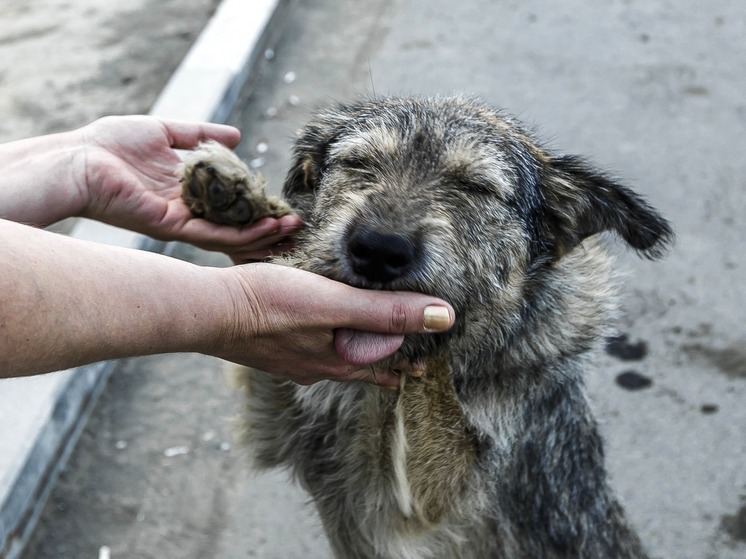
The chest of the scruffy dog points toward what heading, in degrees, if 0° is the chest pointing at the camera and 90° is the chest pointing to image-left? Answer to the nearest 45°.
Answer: approximately 45°
